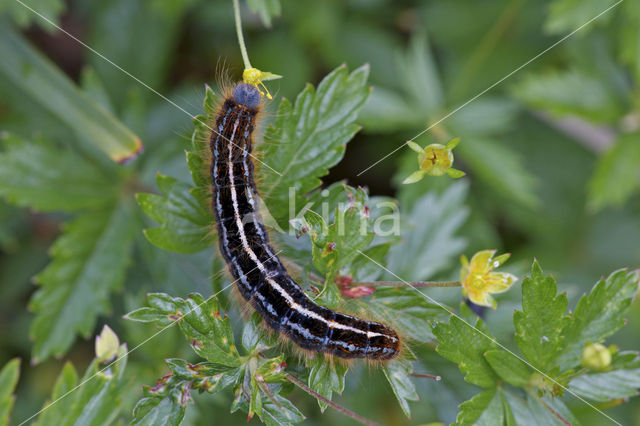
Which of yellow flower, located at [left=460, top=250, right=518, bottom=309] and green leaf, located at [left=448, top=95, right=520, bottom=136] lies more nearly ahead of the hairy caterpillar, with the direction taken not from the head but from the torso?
the green leaf

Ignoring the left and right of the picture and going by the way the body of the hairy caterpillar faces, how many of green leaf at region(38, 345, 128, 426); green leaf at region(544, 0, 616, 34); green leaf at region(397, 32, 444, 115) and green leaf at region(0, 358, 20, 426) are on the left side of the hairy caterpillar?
2

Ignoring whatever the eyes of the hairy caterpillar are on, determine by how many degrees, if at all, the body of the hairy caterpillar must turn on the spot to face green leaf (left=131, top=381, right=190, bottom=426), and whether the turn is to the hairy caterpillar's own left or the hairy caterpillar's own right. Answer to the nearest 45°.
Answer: approximately 135° to the hairy caterpillar's own left

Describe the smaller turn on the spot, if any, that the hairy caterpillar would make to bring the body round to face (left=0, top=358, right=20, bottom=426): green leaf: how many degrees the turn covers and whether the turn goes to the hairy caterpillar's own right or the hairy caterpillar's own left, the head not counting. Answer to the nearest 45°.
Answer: approximately 90° to the hairy caterpillar's own left

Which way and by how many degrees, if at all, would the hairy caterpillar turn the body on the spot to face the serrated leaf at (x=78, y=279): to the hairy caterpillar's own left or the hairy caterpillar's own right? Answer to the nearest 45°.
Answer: approximately 45° to the hairy caterpillar's own left

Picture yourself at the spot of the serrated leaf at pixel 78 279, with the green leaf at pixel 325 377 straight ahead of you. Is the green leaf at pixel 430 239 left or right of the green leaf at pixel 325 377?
left

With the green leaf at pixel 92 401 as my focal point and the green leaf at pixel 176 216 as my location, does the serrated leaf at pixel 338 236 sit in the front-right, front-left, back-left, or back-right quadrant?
back-left

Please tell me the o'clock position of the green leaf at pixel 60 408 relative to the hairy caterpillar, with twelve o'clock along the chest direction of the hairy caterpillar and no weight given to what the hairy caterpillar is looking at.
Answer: The green leaf is roughly at 9 o'clock from the hairy caterpillar.

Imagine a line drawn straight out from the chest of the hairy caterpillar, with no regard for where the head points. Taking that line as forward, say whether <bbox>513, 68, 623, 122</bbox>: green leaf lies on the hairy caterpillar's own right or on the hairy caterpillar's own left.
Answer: on the hairy caterpillar's own right

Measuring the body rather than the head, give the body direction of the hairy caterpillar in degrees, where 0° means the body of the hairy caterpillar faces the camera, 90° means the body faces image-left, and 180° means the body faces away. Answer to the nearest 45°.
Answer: approximately 180°
